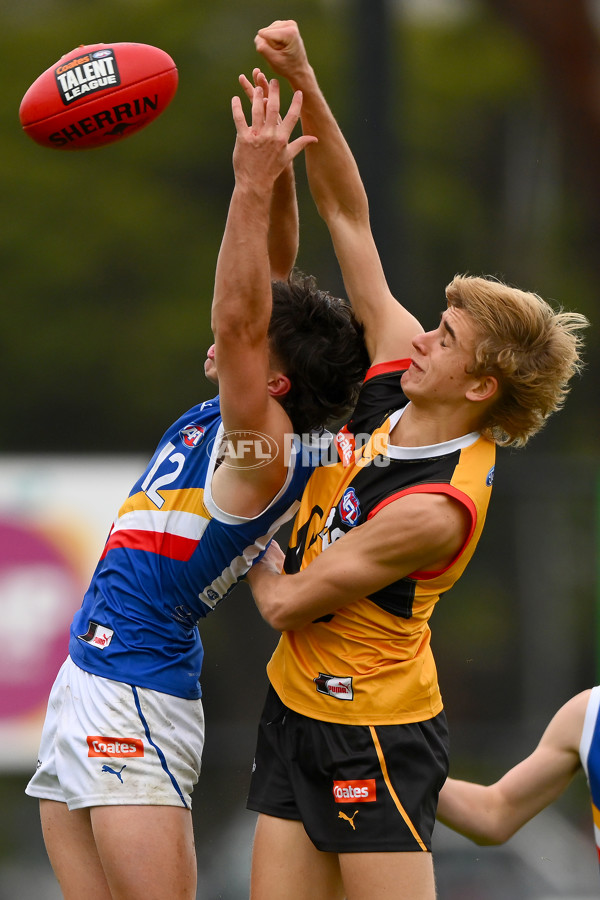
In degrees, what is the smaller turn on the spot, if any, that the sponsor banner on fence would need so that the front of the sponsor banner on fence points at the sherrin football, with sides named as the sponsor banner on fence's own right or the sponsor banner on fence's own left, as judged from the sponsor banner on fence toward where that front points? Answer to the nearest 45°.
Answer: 0° — it already faces it

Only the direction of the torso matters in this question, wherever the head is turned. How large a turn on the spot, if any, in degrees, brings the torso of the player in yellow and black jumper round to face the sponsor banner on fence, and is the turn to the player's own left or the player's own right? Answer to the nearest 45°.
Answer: approximately 90° to the player's own right

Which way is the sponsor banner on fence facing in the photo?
toward the camera

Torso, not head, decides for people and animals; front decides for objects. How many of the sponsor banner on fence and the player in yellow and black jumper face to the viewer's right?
0

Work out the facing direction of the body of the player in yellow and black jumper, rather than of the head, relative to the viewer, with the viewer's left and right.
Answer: facing the viewer and to the left of the viewer
